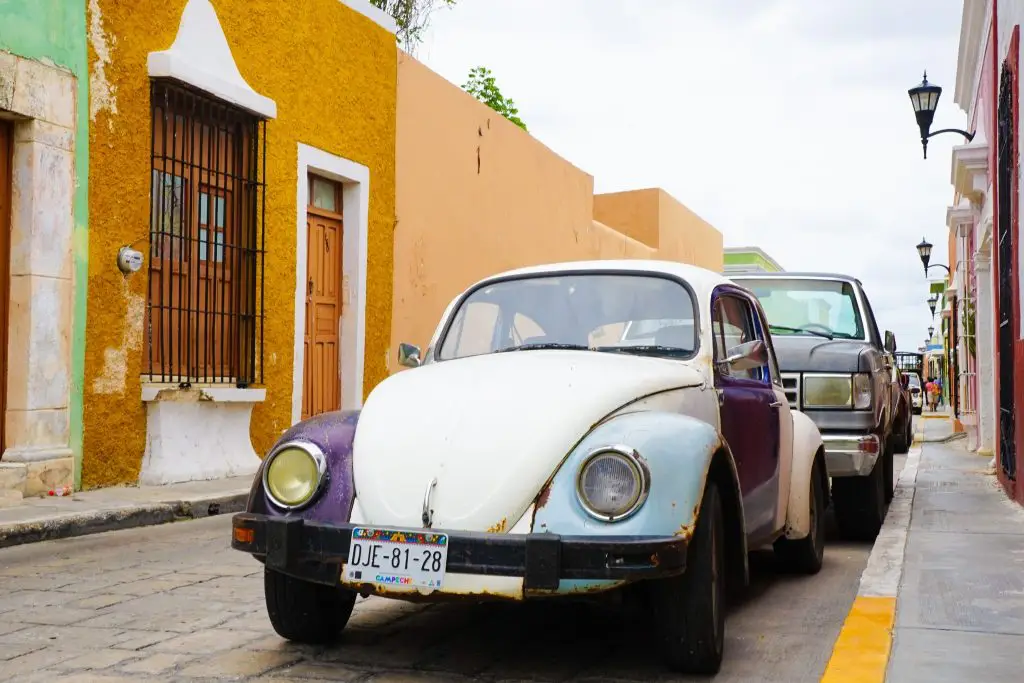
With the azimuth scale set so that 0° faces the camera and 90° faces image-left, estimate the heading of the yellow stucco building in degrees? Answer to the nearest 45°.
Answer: approximately 315°

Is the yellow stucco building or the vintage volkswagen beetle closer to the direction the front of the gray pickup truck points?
the vintage volkswagen beetle

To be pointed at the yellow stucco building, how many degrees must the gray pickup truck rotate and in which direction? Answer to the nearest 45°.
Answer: approximately 90° to its right

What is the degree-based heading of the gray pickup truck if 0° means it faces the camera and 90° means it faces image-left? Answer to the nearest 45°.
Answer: approximately 0°

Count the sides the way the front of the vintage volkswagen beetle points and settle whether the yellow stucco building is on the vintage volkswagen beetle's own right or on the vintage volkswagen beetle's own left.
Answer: on the vintage volkswagen beetle's own right

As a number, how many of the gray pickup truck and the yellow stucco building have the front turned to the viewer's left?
0

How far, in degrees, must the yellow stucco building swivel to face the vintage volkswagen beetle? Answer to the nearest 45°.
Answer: approximately 45° to its right

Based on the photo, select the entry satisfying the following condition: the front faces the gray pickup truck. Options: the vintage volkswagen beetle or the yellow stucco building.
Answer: the yellow stucco building

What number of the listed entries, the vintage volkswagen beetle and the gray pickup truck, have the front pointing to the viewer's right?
0

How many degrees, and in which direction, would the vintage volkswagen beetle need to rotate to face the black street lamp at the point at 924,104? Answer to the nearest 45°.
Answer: approximately 180°

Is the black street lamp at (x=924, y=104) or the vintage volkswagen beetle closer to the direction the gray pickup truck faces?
the vintage volkswagen beetle
